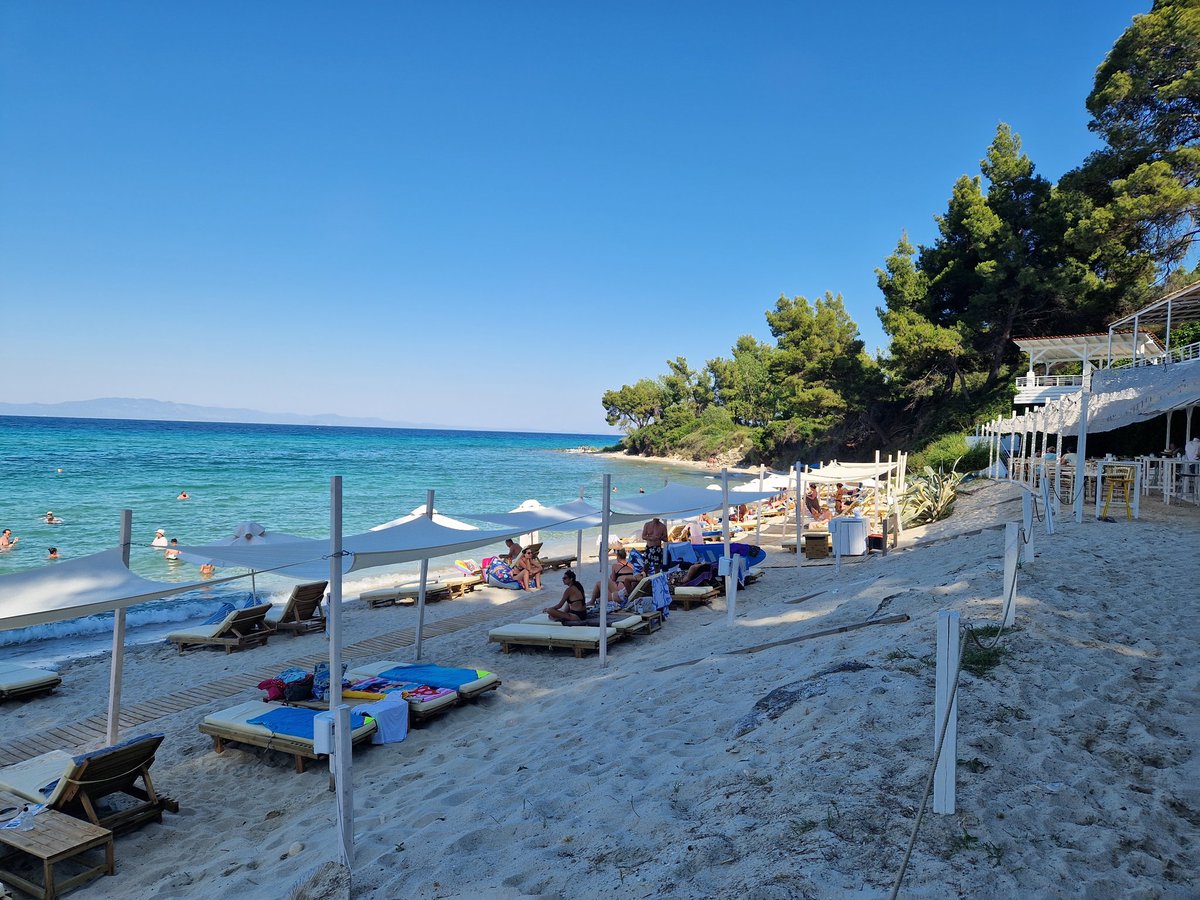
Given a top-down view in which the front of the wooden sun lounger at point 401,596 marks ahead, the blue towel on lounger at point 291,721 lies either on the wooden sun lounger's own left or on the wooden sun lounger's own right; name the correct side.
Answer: on the wooden sun lounger's own left

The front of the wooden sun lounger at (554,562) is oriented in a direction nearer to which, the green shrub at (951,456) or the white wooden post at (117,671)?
the white wooden post

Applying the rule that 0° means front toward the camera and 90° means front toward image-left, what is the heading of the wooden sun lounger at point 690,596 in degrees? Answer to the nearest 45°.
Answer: approximately 90°

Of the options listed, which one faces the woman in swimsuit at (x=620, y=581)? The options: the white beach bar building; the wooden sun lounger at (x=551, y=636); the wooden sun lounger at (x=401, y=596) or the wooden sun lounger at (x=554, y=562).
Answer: the white beach bar building

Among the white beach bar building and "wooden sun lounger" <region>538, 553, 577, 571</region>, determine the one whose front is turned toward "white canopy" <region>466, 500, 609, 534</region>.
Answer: the white beach bar building

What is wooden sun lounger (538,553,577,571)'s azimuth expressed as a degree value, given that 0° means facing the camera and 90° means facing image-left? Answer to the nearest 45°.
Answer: approximately 90°

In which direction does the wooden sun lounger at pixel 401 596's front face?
to the viewer's left

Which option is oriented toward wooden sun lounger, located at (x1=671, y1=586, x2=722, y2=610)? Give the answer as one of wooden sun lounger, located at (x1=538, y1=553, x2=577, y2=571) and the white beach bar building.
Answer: the white beach bar building

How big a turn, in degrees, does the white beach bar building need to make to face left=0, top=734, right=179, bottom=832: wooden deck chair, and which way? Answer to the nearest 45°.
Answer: approximately 45° to its left

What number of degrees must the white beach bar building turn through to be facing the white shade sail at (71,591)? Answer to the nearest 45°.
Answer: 0° — it already faces it

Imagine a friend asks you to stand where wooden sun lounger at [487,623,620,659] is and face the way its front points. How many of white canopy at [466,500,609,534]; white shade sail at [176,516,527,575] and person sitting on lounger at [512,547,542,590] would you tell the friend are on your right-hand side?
2

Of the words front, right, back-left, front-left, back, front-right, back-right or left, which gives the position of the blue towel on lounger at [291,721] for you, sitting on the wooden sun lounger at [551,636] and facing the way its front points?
front-left

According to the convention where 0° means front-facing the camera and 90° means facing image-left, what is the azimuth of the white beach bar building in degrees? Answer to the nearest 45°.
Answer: approximately 45°

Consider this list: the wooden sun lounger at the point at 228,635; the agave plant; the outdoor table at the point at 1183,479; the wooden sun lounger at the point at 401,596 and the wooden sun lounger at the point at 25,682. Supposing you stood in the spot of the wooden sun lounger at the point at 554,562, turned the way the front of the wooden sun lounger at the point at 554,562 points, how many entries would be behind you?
2

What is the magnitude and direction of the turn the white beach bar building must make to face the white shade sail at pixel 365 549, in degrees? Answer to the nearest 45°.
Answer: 0° — it already faces it

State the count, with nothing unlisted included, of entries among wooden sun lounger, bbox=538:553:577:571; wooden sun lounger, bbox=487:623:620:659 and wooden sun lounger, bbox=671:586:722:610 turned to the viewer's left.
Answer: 3

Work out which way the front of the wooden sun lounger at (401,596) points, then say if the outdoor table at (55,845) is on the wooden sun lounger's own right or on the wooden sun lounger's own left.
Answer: on the wooden sun lounger's own left

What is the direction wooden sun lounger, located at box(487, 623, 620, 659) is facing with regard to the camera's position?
facing to the left of the viewer
